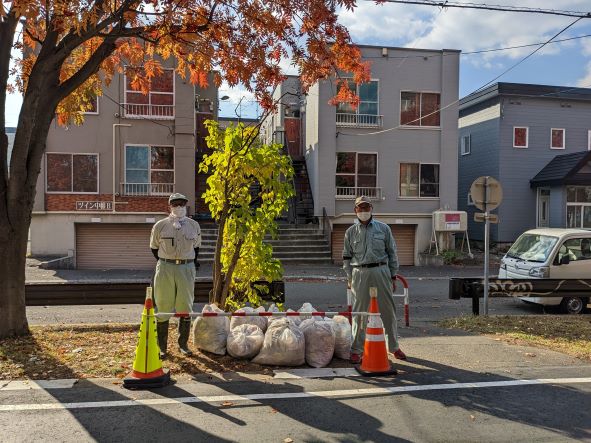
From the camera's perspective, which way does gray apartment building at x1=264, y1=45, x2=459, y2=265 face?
toward the camera

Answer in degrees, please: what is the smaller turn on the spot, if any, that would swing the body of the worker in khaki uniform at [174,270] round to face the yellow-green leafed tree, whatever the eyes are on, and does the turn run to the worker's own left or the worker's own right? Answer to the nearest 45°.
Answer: approximately 135° to the worker's own left

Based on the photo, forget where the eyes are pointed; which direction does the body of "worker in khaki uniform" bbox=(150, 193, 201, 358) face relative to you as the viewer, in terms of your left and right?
facing the viewer

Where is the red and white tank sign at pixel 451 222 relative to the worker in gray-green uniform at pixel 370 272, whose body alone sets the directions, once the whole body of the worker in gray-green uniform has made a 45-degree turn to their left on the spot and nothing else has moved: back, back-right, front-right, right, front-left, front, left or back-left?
back-left

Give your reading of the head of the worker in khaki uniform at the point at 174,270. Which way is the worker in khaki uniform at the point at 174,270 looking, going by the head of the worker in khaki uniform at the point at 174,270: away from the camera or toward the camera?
toward the camera

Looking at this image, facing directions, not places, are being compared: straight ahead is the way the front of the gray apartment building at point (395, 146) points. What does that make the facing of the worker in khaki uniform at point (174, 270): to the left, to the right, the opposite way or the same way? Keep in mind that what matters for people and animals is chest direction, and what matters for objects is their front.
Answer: the same way

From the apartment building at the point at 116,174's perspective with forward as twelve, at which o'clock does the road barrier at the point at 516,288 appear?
The road barrier is roughly at 11 o'clock from the apartment building.

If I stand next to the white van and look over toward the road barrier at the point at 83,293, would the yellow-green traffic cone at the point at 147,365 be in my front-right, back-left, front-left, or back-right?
front-left

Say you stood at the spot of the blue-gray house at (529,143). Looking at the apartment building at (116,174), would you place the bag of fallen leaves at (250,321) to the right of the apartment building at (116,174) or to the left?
left

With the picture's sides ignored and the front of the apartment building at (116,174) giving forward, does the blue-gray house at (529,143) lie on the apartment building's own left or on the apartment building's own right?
on the apartment building's own left

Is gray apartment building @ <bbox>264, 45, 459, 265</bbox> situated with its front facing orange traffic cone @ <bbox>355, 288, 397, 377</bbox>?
yes

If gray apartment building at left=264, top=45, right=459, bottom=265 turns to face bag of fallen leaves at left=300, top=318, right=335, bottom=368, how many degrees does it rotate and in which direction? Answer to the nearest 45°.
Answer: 0° — it already faces it

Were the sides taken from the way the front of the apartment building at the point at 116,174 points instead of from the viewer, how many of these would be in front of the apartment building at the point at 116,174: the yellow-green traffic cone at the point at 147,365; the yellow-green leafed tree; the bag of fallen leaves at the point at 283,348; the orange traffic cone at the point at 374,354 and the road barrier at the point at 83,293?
5

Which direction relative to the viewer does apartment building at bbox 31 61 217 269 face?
toward the camera

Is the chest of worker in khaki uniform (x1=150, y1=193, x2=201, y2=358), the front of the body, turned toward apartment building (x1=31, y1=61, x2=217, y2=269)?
no

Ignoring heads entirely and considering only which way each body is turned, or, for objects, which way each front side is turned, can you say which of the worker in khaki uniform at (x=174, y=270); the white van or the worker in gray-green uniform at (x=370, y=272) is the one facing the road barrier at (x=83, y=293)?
the white van

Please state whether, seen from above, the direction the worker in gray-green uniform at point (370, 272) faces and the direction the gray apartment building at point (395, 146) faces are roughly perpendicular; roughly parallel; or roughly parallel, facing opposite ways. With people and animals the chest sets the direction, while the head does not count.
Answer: roughly parallel
